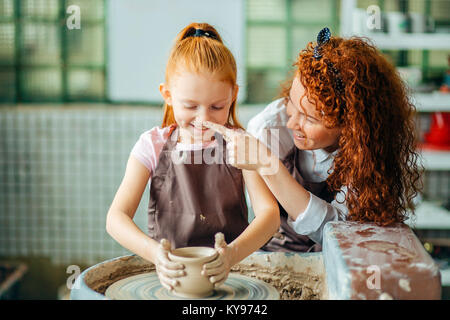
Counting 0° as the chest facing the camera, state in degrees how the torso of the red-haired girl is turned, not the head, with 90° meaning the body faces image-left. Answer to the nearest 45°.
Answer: approximately 0°

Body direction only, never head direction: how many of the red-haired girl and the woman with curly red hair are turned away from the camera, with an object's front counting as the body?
0
